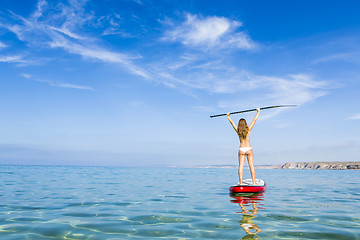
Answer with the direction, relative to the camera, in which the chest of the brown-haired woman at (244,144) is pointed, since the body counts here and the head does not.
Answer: away from the camera
